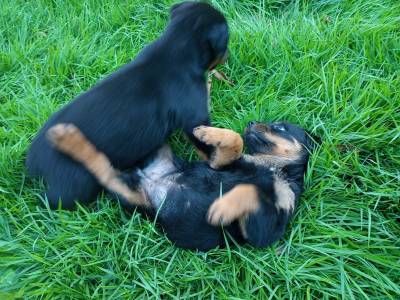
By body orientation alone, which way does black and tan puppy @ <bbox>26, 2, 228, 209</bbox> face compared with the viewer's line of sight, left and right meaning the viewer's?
facing away from the viewer and to the right of the viewer
